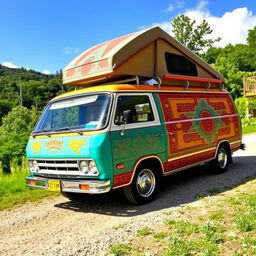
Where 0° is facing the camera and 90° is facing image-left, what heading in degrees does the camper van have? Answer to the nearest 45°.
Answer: approximately 45°

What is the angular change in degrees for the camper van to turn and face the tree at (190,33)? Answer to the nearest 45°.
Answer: approximately 135° to its right
